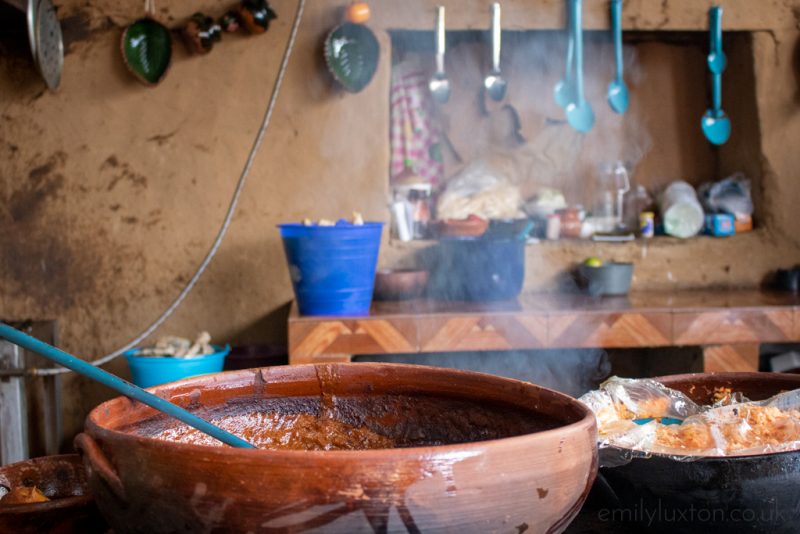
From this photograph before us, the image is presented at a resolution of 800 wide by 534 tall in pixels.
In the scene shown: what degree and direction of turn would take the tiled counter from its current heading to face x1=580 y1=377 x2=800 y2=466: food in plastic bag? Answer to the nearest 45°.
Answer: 0° — it already faces it

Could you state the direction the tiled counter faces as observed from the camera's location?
facing the viewer

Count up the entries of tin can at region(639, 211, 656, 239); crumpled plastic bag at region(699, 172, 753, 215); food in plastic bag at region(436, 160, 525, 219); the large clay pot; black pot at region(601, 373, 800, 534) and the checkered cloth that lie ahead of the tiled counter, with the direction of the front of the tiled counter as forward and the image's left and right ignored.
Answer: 2

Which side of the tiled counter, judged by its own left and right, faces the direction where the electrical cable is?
right

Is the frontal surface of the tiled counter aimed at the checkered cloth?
no

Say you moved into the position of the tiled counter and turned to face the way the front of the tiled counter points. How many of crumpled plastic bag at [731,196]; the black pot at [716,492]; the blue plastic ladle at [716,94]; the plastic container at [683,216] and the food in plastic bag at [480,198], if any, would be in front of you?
1

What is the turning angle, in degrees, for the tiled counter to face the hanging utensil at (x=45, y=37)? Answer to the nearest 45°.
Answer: approximately 90° to its right

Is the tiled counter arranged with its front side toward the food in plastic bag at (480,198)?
no

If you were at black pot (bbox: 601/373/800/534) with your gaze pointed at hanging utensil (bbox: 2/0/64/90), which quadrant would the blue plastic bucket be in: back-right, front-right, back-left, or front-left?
front-right

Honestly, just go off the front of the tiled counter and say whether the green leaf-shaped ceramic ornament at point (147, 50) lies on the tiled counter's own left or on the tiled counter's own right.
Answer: on the tiled counter's own right

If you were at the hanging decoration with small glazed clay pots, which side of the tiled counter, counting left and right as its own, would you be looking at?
right

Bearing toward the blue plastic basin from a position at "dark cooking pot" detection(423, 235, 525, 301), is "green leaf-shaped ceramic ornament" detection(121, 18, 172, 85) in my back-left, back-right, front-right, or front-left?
front-right

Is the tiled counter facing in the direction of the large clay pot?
yes

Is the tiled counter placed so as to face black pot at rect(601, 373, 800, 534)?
yes

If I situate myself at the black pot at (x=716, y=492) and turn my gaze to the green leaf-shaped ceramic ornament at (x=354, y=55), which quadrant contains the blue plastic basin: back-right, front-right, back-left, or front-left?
front-left

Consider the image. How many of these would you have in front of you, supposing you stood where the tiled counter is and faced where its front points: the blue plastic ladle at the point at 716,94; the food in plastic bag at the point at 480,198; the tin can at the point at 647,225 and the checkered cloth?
0
